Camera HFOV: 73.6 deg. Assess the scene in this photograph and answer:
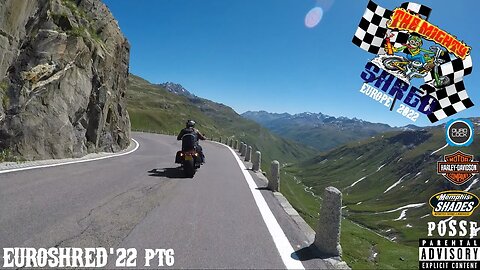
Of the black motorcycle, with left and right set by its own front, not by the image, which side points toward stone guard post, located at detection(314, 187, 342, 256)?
back

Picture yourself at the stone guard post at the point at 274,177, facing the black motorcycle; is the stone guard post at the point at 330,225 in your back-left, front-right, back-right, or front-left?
back-left

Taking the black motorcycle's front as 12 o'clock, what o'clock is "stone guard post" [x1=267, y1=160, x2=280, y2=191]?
The stone guard post is roughly at 4 o'clock from the black motorcycle.

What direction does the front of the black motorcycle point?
away from the camera
